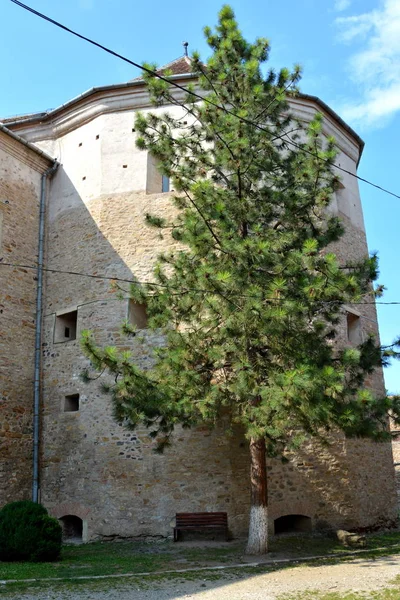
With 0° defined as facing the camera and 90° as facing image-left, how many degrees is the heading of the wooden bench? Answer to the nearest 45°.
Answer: approximately 0°

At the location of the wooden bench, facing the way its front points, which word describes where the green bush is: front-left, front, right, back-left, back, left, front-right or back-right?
front-right
